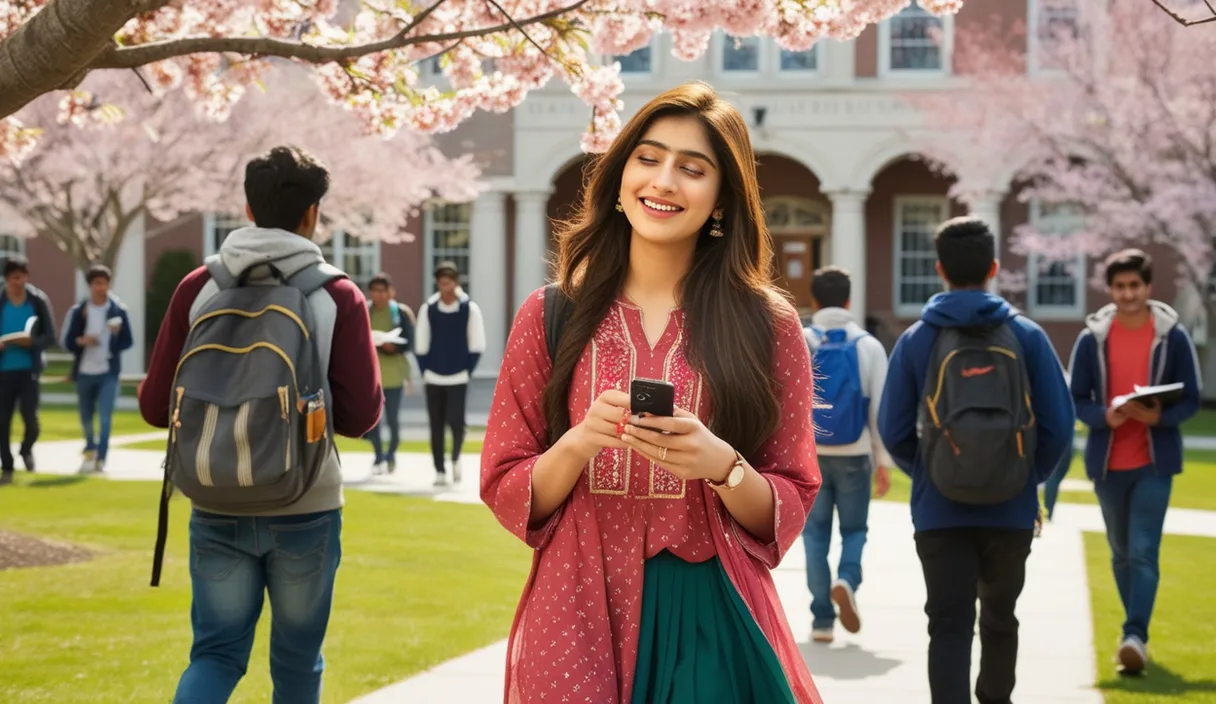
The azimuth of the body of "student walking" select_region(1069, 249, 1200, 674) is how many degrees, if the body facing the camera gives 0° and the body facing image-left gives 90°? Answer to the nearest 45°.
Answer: approximately 0°

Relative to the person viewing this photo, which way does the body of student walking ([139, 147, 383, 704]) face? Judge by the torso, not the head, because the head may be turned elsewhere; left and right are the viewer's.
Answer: facing away from the viewer

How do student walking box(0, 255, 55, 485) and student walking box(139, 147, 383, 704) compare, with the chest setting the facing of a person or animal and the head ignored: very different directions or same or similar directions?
very different directions

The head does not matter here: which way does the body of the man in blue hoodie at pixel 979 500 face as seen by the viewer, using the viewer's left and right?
facing away from the viewer

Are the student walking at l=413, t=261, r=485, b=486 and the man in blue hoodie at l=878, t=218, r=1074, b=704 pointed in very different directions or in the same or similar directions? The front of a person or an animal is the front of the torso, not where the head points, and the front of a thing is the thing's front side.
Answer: very different directions

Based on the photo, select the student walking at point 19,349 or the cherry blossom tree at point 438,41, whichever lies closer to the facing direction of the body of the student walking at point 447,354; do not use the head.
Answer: the cherry blossom tree

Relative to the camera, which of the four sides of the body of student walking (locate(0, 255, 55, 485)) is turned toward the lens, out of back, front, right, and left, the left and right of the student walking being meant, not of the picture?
front

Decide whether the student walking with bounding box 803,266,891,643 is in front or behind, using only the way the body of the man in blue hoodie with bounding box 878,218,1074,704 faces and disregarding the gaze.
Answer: in front

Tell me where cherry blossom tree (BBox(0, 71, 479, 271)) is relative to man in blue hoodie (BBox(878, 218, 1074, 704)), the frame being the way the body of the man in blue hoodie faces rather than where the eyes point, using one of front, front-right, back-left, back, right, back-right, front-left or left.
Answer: front-left

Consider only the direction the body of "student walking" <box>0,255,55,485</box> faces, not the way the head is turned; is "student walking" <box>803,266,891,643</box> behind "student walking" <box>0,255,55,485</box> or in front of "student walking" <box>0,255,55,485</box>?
in front

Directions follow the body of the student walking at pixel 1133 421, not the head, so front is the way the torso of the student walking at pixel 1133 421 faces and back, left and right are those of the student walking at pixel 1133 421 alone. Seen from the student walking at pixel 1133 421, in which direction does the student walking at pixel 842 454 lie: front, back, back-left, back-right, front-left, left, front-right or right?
right

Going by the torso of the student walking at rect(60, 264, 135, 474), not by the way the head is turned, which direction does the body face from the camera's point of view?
toward the camera

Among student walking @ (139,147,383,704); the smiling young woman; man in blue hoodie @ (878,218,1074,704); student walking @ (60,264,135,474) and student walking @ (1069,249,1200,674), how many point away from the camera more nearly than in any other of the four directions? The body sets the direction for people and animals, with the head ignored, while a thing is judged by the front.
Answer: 2

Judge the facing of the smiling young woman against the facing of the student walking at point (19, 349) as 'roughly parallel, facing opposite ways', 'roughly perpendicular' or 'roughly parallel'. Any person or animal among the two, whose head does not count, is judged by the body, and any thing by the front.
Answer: roughly parallel

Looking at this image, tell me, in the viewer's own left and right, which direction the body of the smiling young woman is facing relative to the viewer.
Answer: facing the viewer
